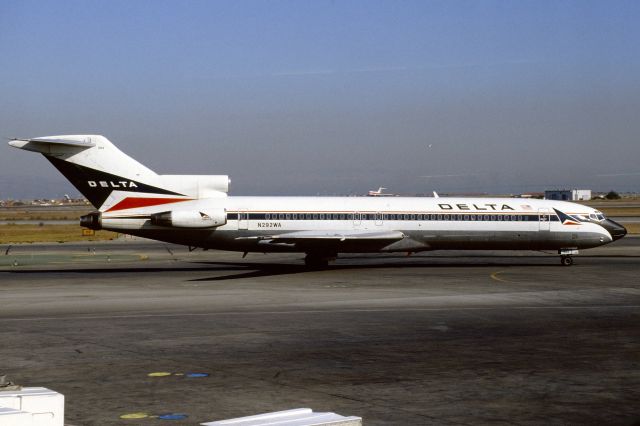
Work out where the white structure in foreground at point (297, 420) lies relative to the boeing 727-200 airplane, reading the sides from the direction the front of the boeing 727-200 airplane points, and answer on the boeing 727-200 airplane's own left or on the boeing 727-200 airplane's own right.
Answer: on the boeing 727-200 airplane's own right

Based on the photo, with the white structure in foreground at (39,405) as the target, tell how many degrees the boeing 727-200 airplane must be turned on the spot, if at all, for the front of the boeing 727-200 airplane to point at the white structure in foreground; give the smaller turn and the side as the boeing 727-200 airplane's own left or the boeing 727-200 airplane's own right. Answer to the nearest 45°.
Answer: approximately 90° to the boeing 727-200 airplane's own right

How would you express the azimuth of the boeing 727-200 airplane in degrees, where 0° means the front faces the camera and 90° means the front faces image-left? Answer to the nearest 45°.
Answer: approximately 270°
